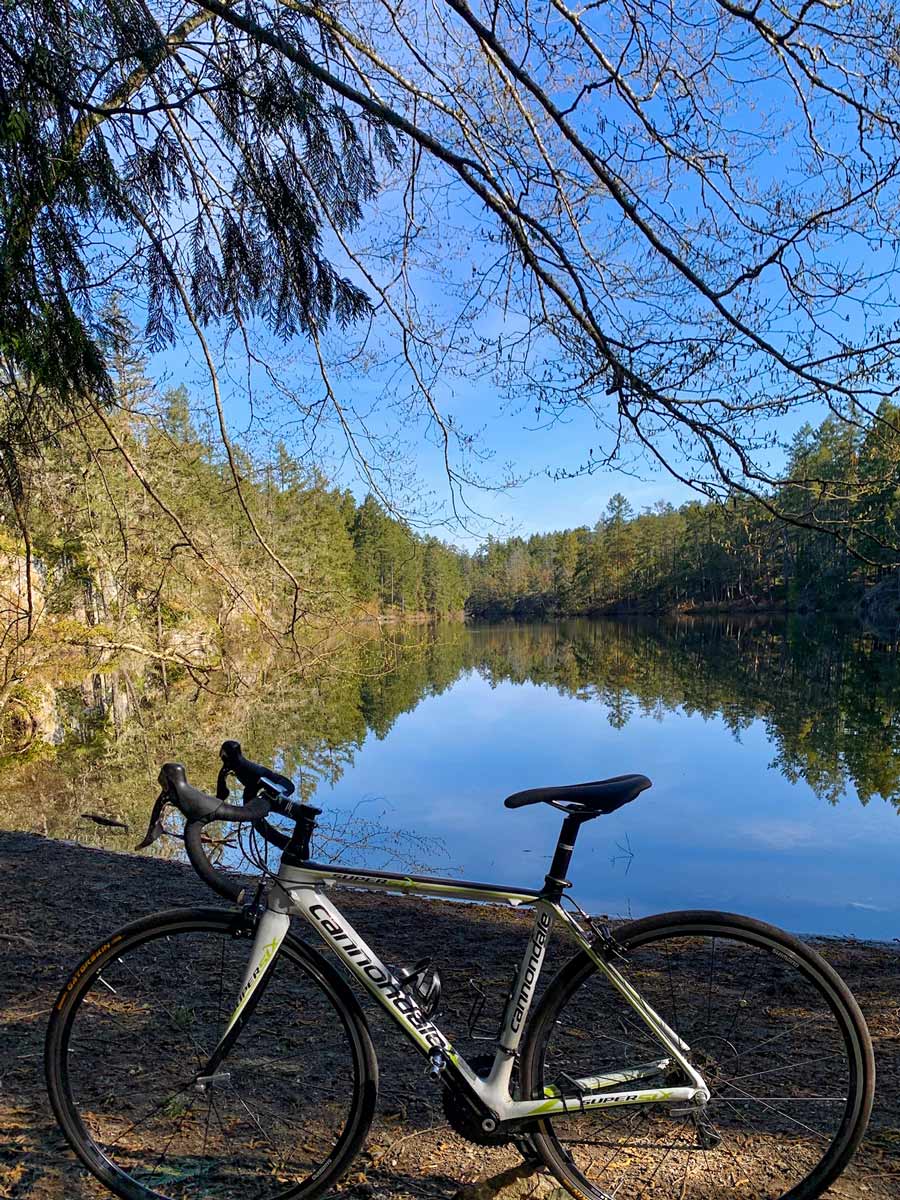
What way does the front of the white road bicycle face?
to the viewer's left
